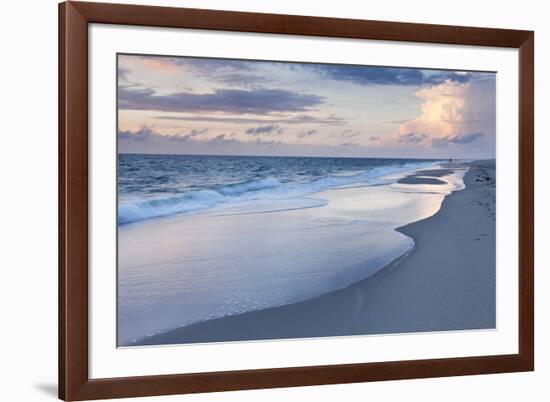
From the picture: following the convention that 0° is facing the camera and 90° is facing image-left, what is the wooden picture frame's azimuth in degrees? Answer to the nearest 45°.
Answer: approximately 315°
